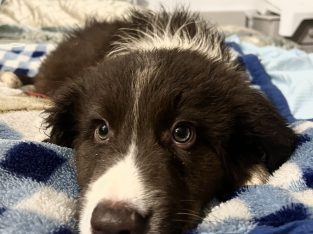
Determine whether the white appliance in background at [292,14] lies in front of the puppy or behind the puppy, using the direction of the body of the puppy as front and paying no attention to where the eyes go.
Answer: behind

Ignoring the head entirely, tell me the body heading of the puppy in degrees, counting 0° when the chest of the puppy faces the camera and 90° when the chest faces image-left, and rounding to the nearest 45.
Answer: approximately 0°
